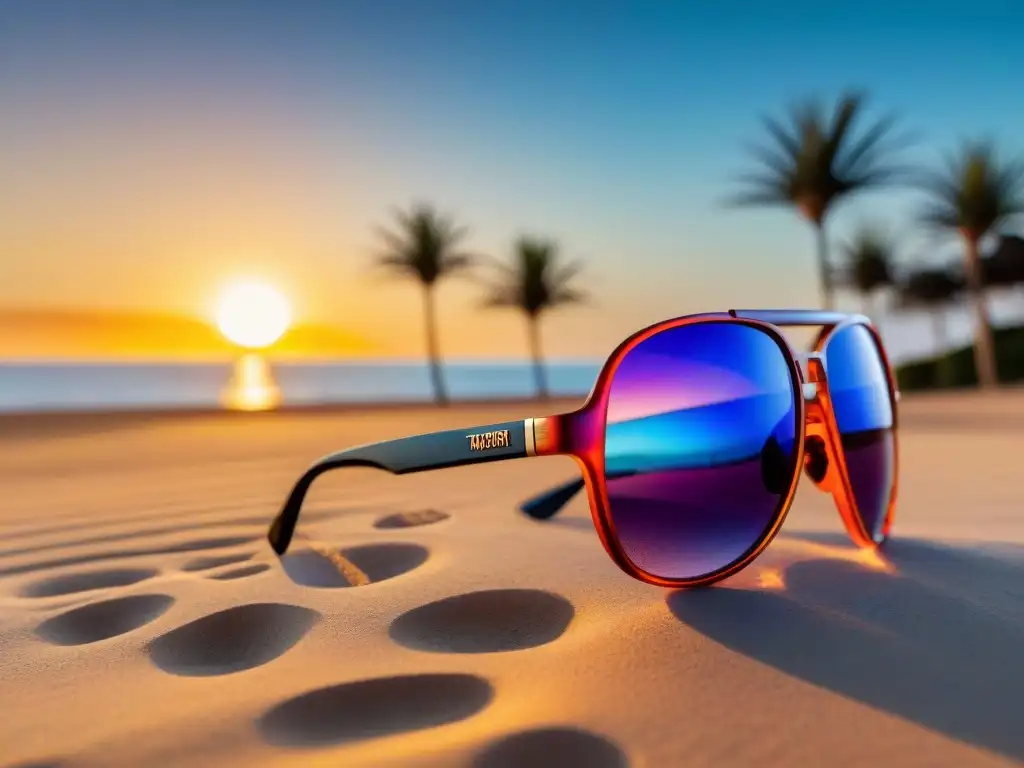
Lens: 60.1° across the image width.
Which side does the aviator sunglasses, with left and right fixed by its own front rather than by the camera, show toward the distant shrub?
left

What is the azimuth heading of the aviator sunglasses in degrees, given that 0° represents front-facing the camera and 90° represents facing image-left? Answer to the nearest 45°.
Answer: approximately 315°

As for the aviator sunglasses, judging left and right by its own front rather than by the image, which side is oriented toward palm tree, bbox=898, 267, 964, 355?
left
